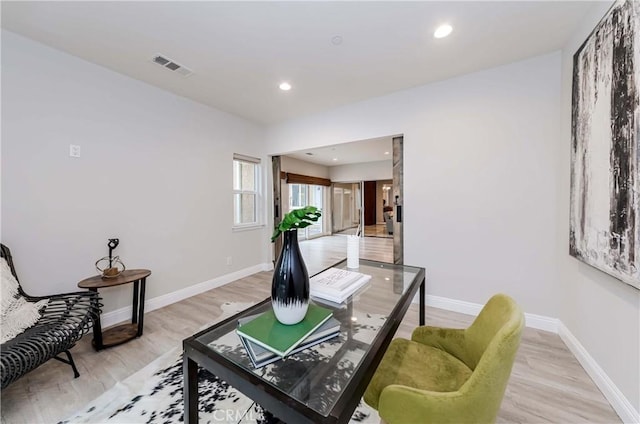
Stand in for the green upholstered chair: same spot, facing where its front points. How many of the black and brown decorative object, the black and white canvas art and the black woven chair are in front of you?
2

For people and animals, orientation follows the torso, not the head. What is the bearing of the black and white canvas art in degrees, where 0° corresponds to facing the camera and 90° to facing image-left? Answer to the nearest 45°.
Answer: approximately 90°

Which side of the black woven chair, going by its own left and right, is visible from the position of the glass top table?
front

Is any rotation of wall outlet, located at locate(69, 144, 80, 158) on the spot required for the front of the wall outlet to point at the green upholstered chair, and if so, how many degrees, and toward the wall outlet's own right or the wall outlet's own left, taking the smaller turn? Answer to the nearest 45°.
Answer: approximately 45° to the wall outlet's own right

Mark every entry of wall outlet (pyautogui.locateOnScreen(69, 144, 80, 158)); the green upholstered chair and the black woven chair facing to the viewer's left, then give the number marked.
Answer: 1

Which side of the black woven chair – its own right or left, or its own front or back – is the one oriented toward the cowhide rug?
front

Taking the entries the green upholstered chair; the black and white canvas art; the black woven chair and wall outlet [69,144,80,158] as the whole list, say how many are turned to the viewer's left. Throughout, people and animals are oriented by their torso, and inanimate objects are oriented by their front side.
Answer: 2

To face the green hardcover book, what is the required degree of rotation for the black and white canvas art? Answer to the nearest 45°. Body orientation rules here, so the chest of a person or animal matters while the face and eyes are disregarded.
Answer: approximately 45° to its left

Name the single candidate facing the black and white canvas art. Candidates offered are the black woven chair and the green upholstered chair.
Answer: the black woven chair

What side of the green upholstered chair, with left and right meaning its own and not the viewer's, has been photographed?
left

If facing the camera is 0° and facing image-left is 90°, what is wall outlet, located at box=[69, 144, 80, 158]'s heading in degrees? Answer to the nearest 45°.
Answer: approximately 315°

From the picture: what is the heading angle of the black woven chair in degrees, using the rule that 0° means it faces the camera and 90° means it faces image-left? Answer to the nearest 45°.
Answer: approximately 315°

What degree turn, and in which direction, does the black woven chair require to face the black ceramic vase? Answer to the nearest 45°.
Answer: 0° — it already faces it

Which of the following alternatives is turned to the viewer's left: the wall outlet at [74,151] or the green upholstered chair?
the green upholstered chair

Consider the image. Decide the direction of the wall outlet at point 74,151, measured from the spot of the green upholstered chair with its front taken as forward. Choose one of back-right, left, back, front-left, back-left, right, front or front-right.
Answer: front
